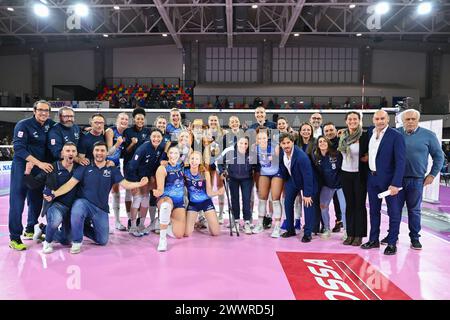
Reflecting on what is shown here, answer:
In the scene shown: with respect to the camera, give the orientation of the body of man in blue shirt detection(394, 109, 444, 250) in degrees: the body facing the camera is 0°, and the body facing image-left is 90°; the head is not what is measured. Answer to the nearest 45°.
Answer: approximately 0°

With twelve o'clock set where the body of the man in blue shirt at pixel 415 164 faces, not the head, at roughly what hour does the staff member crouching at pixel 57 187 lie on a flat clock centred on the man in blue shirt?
The staff member crouching is roughly at 2 o'clock from the man in blue shirt.

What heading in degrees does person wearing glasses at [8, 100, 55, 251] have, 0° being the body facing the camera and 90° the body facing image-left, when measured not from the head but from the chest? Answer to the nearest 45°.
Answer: approximately 315°

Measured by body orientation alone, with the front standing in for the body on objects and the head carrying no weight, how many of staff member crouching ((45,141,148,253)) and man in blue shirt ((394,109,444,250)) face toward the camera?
2

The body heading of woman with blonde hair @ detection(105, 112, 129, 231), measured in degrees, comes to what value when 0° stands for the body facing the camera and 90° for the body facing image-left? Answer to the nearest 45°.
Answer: approximately 315°
